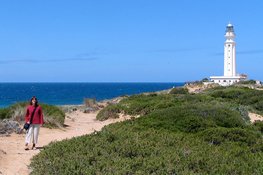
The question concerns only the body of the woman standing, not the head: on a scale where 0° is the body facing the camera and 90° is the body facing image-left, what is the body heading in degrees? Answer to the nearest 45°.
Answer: approximately 0°

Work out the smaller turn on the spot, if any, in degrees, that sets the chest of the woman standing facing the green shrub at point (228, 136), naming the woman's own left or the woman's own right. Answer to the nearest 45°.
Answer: approximately 90° to the woman's own left
